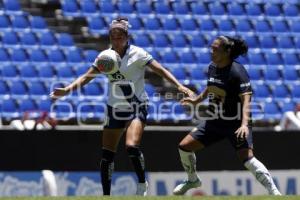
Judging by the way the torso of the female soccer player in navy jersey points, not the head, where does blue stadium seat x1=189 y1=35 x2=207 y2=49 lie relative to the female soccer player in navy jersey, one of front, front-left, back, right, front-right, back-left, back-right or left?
back-right

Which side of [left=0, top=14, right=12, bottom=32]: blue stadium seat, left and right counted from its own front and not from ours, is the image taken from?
front

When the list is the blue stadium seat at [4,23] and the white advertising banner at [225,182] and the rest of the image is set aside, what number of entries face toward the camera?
2

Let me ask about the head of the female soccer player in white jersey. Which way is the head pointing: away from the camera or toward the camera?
toward the camera

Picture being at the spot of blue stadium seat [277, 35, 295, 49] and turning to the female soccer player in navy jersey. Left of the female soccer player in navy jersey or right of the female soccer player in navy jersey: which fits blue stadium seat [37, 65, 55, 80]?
right

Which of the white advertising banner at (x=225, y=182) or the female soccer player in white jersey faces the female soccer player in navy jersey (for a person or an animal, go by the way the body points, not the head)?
the white advertising banner

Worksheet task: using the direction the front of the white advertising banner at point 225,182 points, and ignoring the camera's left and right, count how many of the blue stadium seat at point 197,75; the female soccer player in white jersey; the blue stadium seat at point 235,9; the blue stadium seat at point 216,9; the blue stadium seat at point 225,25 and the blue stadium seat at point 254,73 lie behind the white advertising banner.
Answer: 5

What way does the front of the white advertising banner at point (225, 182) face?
toward the camera

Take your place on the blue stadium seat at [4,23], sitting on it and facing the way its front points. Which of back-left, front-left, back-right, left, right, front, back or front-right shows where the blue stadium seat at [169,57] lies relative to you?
left

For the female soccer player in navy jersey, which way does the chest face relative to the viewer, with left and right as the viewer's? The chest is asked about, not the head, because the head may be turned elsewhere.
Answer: facing the viewer and to the left of the viewer

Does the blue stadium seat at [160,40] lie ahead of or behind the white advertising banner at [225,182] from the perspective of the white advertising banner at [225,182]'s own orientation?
behind
